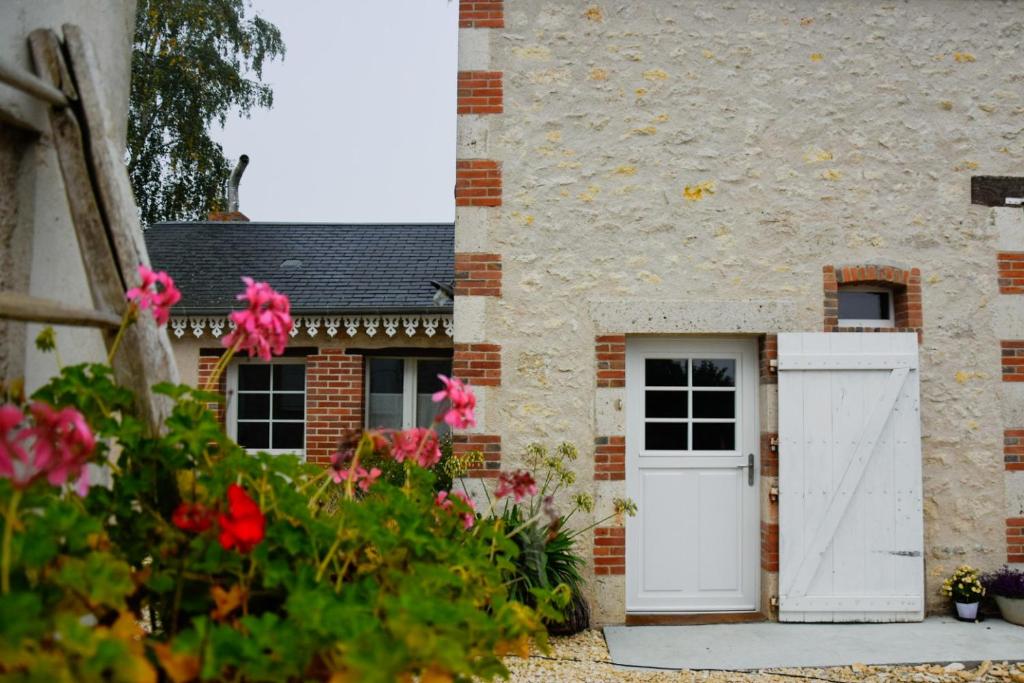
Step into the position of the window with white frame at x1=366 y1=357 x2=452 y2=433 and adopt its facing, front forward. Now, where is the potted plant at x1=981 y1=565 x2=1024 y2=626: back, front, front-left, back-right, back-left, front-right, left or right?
front-left

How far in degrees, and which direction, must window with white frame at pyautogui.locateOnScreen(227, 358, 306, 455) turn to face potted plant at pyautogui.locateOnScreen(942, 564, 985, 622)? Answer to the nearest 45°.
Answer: approximately 45° to its left

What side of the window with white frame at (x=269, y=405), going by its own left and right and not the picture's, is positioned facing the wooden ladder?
front

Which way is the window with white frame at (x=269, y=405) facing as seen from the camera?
toward the camera

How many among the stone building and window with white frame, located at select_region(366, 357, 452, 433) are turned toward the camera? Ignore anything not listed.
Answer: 2

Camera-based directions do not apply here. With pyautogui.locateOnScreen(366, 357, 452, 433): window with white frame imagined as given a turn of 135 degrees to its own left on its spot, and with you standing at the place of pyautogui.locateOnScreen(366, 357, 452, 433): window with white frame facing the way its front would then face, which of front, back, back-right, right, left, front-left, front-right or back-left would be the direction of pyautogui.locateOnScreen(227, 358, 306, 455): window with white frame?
back-left

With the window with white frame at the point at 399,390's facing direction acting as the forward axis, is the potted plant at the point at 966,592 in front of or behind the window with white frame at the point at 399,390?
in front

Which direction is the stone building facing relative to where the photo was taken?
toward the camera

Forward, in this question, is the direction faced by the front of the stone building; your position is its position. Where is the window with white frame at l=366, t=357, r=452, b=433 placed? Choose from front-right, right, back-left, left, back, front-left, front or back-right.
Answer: back-right

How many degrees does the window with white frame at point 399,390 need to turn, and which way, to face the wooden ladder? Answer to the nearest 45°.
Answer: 0° — it already faces it

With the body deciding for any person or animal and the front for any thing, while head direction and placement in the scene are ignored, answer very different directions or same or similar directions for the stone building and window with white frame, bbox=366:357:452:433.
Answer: same or similar directions
